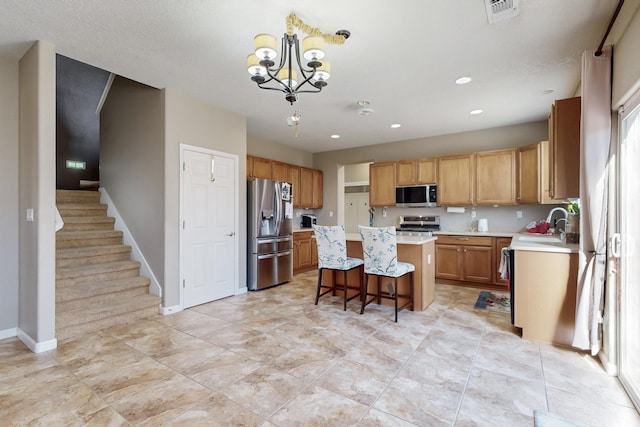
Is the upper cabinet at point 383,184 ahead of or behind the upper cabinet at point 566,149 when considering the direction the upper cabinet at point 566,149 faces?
ahead

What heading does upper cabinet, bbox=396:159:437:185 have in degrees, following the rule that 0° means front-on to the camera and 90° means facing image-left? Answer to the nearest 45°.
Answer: approximately 0°

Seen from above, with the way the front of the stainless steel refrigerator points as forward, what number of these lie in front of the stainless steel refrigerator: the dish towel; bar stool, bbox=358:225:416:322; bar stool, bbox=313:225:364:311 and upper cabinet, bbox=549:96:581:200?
4

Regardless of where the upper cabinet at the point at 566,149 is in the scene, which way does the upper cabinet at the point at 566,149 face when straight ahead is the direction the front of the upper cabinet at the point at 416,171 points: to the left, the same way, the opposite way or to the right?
to the right

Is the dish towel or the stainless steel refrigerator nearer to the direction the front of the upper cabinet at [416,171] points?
the dish towel

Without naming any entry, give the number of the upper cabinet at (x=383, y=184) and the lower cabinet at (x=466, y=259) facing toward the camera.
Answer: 2

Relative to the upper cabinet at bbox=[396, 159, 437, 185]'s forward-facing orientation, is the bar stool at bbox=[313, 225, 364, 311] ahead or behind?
ahead

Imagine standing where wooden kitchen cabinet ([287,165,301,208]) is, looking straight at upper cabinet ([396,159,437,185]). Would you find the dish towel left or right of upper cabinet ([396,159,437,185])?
right

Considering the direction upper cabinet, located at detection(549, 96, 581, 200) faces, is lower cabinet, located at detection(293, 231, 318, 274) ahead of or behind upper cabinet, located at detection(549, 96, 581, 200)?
ahead

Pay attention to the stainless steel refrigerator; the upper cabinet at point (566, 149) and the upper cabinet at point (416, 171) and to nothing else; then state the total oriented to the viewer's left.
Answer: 1

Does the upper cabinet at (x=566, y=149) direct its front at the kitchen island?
yes
